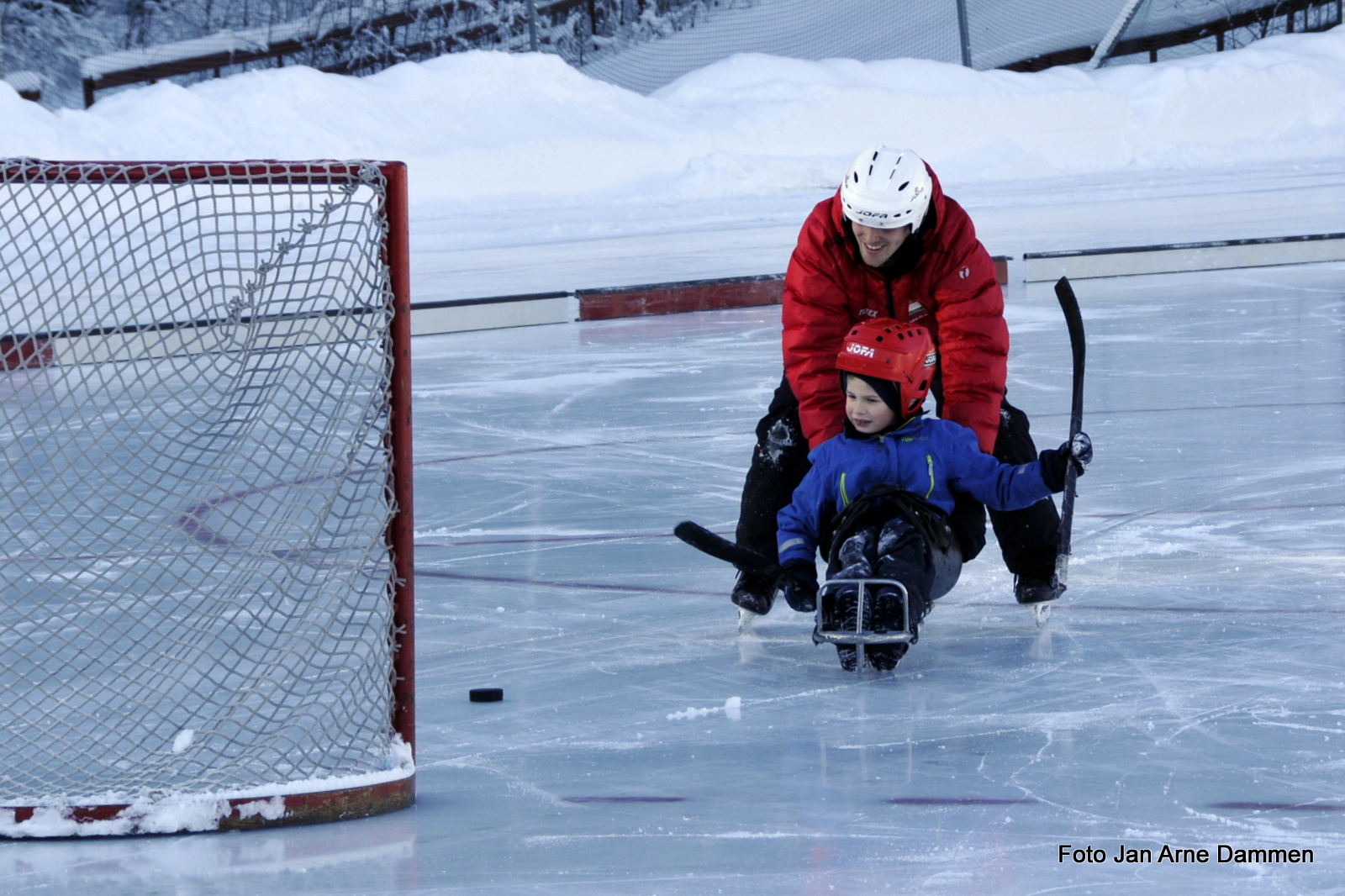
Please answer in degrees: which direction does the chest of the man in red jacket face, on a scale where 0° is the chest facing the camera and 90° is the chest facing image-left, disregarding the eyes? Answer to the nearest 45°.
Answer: approximately 0°

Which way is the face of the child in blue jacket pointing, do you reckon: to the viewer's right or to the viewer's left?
to the viewer's left

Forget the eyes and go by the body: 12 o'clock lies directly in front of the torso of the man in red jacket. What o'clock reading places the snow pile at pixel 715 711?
The snow pile is roughly at 1 o'clock from the man in red jacket.

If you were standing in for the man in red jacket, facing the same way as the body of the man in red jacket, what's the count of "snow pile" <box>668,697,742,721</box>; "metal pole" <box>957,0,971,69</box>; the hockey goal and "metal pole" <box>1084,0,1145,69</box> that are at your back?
2

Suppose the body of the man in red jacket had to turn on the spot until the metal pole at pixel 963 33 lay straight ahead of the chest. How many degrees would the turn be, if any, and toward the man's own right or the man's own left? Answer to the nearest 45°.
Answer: approximately 180°

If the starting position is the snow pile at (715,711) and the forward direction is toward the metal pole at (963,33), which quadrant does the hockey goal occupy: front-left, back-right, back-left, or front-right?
back-left

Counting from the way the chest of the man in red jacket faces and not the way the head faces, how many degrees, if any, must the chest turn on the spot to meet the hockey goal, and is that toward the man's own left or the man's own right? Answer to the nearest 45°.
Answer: approximately 45° to the man's own right

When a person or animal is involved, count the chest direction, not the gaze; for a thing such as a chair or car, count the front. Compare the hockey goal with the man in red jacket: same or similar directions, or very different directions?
very different directions
